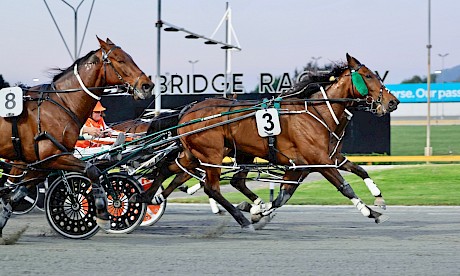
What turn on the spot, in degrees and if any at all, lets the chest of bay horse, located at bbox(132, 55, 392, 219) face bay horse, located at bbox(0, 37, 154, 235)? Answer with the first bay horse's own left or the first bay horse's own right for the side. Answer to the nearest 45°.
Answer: approximately 135° to the first bay horse's own right

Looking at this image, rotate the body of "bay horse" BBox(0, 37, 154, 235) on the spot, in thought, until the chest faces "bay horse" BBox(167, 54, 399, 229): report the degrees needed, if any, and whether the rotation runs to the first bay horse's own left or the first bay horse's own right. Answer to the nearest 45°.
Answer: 0° — it already faces it

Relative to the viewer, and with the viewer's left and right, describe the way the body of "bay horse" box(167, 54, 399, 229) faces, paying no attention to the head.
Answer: facing to the right of the viewer

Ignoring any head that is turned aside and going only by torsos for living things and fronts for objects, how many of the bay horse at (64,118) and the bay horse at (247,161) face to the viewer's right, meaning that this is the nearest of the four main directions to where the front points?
2

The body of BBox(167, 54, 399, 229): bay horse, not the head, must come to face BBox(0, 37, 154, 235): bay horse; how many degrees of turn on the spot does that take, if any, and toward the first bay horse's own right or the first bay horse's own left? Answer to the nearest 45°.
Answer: approximately 135° to the first bay horse's own right

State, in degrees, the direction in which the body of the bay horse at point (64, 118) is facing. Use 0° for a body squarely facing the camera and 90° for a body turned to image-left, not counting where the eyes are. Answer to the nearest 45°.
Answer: approximately 270°
